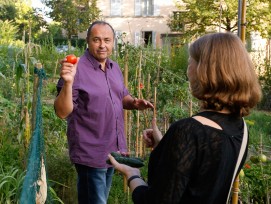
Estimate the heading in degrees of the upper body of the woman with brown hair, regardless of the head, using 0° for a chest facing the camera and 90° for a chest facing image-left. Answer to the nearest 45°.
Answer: approximately 135°

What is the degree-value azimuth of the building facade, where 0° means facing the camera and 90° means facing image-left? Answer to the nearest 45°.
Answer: approximately 0°

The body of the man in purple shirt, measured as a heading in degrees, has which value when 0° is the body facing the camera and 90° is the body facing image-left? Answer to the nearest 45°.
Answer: approximately 315°

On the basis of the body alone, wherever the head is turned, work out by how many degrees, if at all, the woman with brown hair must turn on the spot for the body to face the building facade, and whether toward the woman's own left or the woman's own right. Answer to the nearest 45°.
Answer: approximately 45° to the woman's own right

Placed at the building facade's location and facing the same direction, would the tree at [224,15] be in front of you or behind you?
in front

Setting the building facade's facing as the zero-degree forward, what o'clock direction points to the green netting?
The green netting is roughly at 12 o'clock from the building facade.

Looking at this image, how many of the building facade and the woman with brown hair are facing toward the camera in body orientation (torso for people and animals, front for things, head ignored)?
1

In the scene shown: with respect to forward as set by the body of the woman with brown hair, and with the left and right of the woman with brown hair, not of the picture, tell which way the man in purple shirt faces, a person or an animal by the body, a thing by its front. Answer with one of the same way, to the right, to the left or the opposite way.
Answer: the opposite way

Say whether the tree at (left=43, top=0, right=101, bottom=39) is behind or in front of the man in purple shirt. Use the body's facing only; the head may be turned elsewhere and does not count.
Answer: behind

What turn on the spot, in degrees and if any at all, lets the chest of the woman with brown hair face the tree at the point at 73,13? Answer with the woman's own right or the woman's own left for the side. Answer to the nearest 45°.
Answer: approximately 45° to the woman's own right

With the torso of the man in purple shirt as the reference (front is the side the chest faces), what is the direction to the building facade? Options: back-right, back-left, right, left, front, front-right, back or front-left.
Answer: back-left

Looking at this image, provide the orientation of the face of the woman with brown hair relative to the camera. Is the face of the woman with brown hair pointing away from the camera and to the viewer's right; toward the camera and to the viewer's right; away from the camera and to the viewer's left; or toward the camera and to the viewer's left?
away from the camera and to the viewer's left

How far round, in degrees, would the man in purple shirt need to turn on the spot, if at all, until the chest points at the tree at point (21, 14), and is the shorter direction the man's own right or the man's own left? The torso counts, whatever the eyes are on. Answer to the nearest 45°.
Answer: approximately 135° to the man's own left
